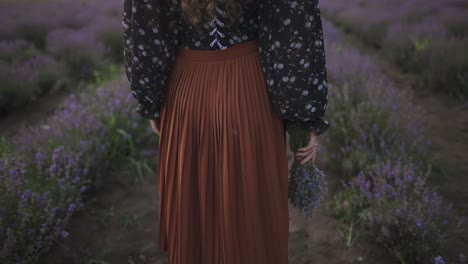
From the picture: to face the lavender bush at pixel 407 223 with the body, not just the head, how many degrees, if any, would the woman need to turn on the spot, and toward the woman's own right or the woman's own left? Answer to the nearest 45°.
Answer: approximately 45° to the woman's own right

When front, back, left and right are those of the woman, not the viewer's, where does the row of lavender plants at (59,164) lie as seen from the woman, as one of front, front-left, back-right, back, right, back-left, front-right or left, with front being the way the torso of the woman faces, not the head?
front-left

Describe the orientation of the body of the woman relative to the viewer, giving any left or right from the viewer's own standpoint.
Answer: facing away from the viewer
